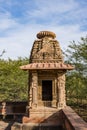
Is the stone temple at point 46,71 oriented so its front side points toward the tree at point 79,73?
no

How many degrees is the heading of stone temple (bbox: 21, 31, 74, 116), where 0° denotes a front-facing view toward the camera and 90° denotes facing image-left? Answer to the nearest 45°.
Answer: approximately 0°

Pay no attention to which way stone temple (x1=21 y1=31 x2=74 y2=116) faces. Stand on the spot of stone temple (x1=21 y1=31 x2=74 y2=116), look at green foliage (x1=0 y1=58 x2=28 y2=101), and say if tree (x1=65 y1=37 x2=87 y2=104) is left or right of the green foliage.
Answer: right

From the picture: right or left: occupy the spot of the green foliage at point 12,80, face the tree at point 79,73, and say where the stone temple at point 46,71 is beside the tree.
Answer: right

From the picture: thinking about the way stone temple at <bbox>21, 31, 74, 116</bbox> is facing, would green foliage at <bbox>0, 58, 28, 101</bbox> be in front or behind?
behind
